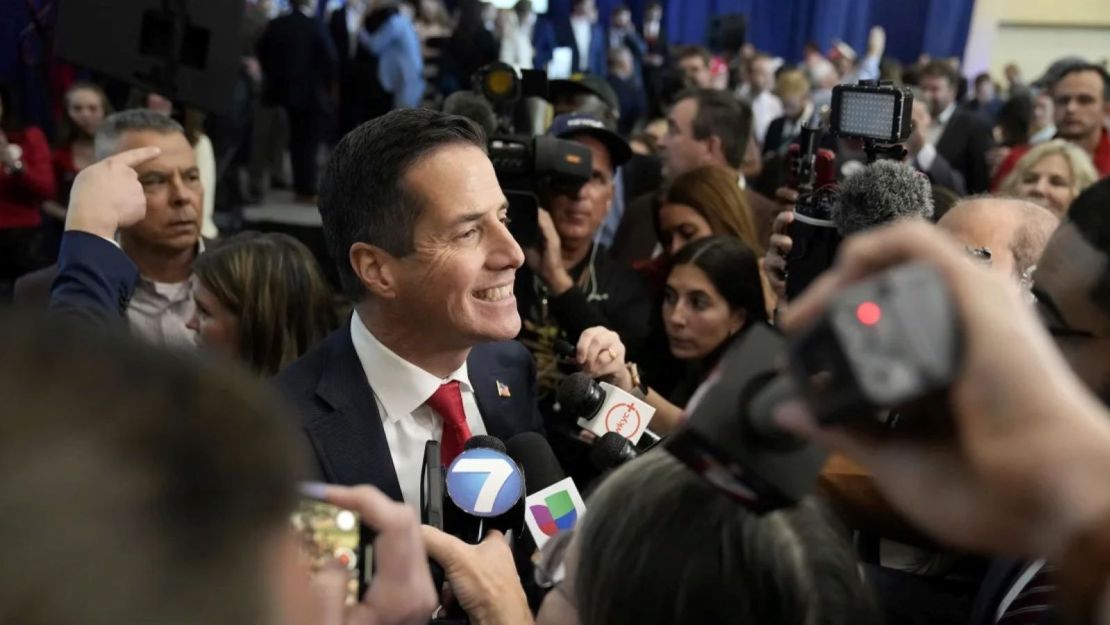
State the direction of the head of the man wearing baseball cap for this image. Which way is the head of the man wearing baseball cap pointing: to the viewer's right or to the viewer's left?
to the viewer's left

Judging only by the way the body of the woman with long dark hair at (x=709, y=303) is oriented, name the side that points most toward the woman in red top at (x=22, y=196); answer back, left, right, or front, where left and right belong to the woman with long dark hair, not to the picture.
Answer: right

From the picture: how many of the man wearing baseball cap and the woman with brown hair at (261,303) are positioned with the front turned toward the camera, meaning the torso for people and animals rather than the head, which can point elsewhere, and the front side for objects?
1

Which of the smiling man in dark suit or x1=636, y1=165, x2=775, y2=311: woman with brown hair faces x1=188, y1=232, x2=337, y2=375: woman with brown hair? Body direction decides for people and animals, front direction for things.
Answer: x1=636, y1=165, x2=775, y2=311: woman with brown hair

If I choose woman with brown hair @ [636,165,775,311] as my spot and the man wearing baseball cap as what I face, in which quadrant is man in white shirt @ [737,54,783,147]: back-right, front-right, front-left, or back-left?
back-right

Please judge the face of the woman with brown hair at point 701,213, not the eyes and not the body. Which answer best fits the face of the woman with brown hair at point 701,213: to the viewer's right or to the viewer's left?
to the viewer's left

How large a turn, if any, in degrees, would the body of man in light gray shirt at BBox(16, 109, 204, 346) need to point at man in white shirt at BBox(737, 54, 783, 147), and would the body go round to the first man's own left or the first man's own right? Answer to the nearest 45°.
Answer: approximately 90° to the first man's own left
